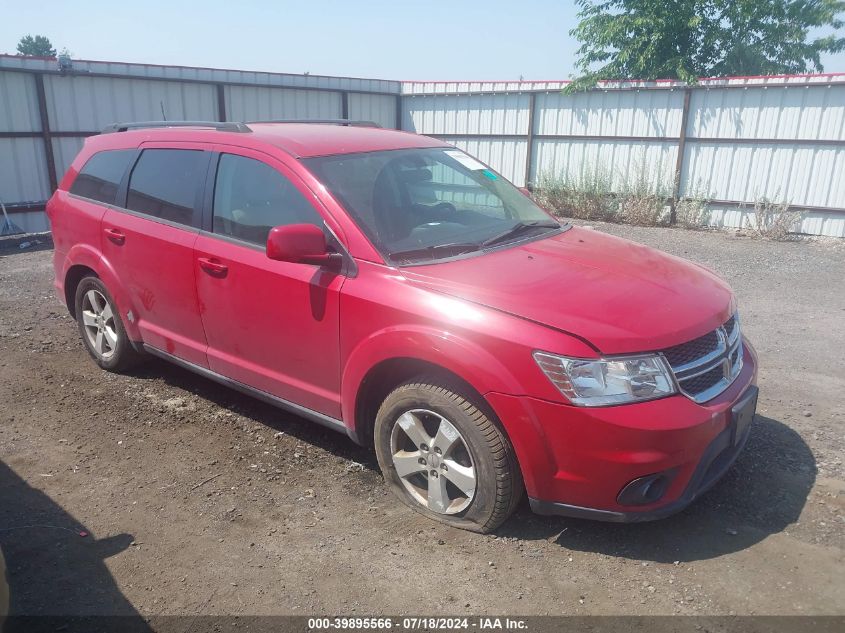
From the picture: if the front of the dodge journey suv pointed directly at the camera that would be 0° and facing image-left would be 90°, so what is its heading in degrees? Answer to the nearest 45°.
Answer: approximately 315°

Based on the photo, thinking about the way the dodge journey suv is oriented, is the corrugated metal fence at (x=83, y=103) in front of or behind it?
behind

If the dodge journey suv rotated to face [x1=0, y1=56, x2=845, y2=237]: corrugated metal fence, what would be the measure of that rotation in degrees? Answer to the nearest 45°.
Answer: approximately 135° to its left

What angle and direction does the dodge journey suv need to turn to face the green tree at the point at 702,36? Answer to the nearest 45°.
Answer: approximately 90° to its left
